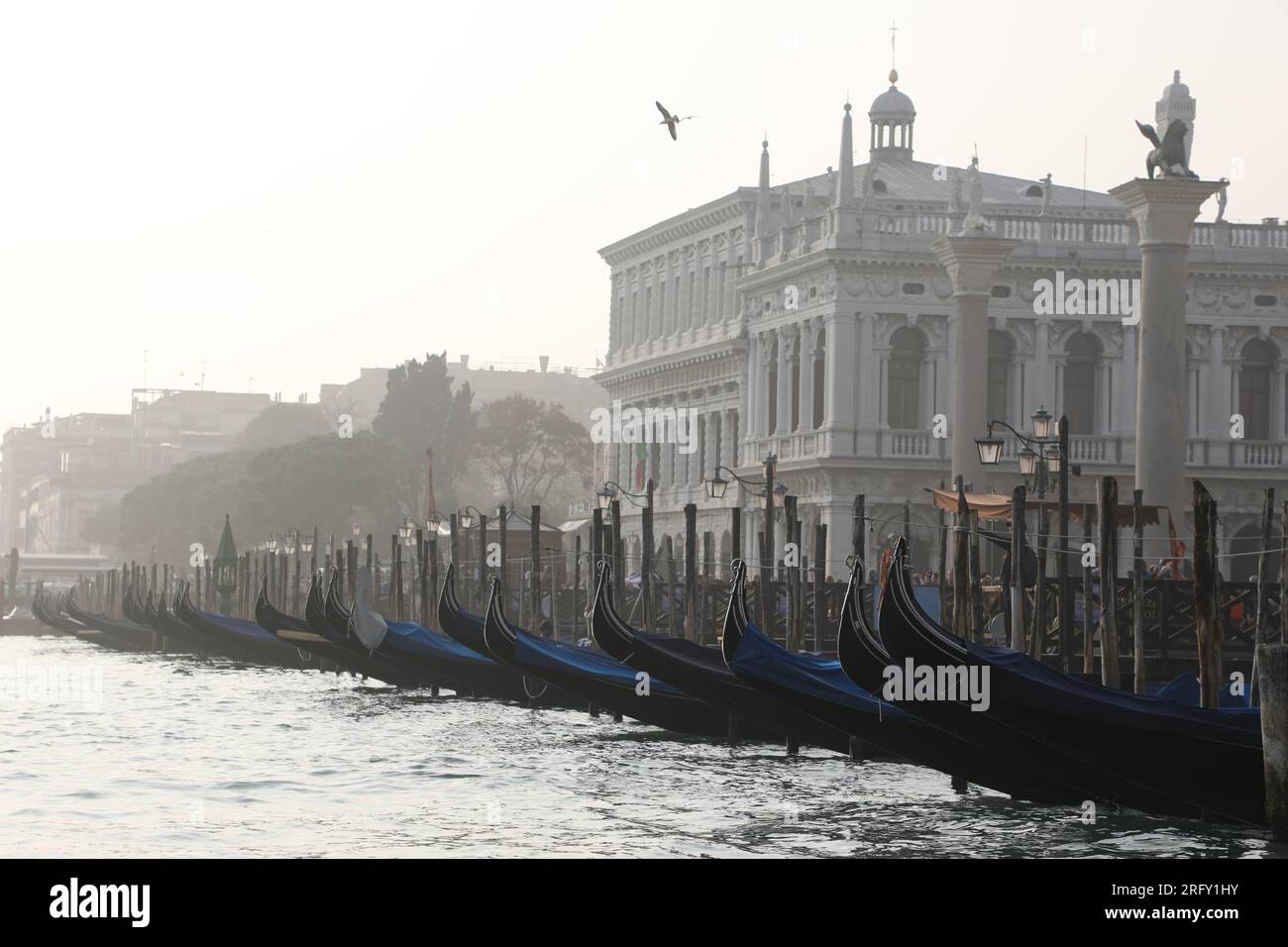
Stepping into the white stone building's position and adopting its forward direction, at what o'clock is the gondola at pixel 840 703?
The gondola is roughly at 12 o'clock from the white stone building.

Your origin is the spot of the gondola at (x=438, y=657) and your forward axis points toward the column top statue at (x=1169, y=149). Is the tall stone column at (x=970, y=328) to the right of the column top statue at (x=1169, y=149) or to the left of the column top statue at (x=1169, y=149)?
left
